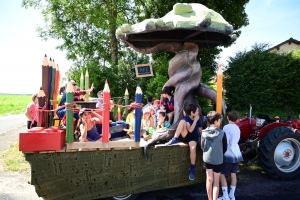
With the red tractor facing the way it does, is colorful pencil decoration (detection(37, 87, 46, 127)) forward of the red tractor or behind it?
behind

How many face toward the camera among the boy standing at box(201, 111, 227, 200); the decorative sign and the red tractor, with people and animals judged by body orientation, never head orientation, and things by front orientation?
1

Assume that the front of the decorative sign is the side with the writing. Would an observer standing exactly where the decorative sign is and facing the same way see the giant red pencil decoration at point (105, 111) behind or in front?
in front

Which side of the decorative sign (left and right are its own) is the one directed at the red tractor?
left

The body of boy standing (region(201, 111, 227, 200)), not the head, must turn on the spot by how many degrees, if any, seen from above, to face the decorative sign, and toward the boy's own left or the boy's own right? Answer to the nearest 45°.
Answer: approximately 90° to the boy's own left
